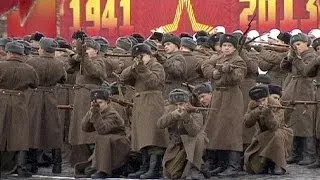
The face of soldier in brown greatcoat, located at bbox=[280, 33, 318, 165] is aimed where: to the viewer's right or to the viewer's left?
to the viewer's left

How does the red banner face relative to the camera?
toward the camera

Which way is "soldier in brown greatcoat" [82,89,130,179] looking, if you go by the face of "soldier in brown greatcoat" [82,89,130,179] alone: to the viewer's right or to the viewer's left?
to the viewer's left

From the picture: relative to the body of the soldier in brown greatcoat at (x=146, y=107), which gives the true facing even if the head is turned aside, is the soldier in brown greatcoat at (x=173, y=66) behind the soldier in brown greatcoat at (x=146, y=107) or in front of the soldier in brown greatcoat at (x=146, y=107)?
behind

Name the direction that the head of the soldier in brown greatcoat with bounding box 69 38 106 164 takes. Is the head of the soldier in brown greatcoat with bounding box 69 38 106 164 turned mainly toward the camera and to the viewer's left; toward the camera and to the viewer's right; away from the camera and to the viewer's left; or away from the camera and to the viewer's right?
toward the camera and to the viewer's left

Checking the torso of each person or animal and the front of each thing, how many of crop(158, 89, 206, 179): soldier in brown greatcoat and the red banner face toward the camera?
2

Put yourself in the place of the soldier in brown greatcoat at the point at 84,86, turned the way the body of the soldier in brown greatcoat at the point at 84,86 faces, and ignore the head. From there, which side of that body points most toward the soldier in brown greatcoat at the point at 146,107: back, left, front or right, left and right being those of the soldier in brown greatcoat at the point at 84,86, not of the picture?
left

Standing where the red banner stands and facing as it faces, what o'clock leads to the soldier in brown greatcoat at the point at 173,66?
The soldier in brown greatcoat is roughly at 12 o'clock from the red banner.

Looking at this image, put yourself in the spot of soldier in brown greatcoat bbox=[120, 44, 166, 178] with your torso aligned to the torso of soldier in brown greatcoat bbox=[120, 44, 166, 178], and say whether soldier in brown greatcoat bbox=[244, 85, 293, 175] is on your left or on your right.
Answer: on your left

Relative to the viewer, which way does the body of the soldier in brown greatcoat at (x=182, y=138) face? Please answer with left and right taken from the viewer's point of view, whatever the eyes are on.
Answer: facing the viewer

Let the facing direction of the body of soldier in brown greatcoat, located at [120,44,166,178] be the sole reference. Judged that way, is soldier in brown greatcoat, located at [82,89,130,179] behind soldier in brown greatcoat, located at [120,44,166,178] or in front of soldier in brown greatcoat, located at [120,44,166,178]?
in front
